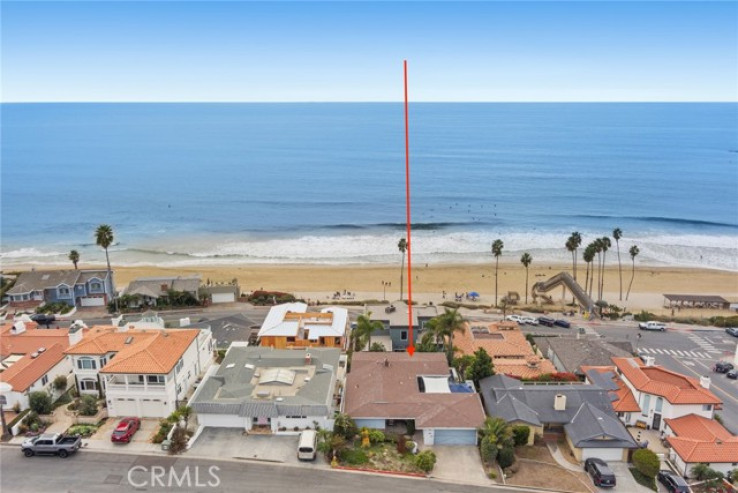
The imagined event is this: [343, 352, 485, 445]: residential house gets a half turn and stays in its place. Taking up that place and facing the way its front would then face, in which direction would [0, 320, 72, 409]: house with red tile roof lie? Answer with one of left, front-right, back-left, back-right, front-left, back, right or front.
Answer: left

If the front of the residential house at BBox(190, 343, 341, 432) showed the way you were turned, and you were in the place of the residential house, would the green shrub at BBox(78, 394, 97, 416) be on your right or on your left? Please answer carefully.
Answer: on your right

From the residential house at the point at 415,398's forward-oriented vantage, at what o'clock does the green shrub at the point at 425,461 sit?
The green shrub is roughly at 12 o'clock from the residential house.

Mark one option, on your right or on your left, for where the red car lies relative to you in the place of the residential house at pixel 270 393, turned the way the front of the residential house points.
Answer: on your right

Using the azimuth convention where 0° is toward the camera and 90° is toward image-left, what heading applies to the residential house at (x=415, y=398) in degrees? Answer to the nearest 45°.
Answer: approximately 0°

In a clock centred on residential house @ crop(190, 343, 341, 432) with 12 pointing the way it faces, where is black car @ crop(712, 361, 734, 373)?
The black car is roughly at 9 o'clock from the residential house.
